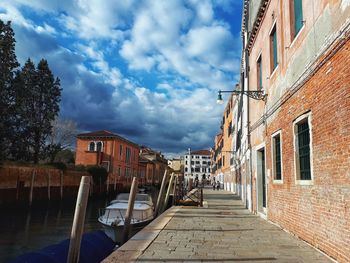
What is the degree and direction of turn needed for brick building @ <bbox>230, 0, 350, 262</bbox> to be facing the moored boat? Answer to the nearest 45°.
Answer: approximately 45° to its right

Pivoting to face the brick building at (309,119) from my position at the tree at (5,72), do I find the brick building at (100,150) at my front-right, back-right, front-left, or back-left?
back-left

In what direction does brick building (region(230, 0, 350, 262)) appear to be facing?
to the viewer's left
